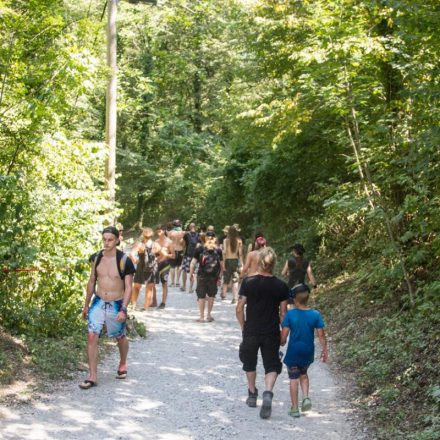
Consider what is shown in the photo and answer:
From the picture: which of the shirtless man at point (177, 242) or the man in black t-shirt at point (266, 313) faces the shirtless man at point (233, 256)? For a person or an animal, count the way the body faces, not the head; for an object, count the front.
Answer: the man in black t-shirt

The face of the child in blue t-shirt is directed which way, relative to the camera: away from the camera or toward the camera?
away from the camera

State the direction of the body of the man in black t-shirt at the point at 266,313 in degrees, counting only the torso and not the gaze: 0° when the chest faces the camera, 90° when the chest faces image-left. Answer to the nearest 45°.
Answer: approximately 180°

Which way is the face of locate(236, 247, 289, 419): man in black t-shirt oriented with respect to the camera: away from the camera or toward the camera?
away from the camera
